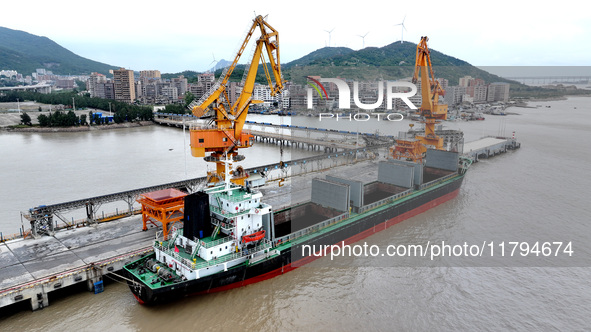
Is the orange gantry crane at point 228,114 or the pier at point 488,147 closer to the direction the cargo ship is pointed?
the pier

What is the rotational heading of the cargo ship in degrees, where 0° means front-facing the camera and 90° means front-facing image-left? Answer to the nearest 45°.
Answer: approximately 225°

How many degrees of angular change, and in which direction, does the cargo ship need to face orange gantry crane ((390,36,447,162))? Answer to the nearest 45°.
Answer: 0° — it already faces it

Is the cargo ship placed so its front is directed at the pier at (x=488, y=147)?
yes

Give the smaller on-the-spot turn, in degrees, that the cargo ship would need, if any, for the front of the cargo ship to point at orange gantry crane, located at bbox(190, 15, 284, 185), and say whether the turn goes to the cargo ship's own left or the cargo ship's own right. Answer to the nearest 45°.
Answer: approximately 45° to the cargo ship's own left

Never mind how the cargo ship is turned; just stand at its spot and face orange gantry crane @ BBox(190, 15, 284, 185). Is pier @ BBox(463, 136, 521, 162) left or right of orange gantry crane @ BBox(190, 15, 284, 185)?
right
